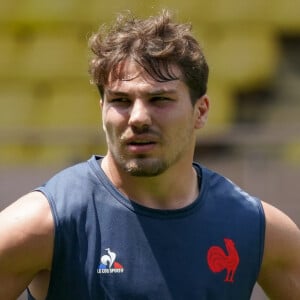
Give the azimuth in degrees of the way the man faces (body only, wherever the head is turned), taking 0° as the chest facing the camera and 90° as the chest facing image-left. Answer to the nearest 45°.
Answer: approximately 0°

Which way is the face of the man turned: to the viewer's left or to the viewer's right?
to the viewer's left
